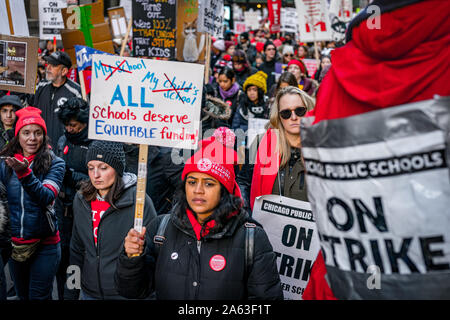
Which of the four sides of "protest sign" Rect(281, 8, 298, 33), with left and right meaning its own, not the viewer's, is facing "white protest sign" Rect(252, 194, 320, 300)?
front

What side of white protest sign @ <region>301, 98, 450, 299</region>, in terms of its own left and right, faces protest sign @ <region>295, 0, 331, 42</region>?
back

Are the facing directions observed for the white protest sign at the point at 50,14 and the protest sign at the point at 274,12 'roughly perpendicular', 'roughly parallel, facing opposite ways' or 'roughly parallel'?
roughly parallel

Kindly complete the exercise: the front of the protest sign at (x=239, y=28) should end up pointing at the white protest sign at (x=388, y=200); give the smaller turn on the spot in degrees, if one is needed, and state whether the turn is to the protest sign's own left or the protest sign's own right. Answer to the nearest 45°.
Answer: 0° — it already faces it

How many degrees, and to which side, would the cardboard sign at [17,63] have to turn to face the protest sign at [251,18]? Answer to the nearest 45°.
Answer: approximately 135° to its left

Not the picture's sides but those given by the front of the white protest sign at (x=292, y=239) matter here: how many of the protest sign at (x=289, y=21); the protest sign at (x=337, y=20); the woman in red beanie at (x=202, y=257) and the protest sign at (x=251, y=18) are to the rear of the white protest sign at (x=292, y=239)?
3

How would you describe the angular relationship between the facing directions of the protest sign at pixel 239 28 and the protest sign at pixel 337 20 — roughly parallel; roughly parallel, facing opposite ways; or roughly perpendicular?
roughly parallel

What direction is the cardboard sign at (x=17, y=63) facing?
toward the camera

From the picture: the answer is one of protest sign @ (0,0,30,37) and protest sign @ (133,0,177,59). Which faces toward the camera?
protest sign @ (133,0,177,59)

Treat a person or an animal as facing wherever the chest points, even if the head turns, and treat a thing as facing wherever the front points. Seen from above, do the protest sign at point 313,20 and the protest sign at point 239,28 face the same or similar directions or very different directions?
same or similar directions

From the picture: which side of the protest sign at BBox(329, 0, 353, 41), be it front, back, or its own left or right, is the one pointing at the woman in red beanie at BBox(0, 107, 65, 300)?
front

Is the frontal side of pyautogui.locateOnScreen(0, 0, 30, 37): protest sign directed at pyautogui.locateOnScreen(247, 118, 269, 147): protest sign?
no

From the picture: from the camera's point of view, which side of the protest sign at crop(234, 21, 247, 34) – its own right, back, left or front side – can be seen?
front
